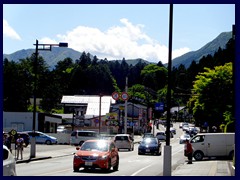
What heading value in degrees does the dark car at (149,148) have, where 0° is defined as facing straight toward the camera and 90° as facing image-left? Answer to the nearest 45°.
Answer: approximately 0°
